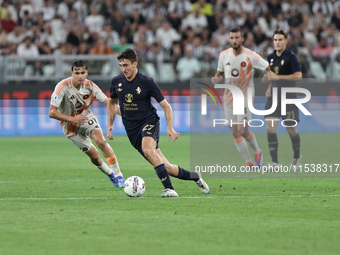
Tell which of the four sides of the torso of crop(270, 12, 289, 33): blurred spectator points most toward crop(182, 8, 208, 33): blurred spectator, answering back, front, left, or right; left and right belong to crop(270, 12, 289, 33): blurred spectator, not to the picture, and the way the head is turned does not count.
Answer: right

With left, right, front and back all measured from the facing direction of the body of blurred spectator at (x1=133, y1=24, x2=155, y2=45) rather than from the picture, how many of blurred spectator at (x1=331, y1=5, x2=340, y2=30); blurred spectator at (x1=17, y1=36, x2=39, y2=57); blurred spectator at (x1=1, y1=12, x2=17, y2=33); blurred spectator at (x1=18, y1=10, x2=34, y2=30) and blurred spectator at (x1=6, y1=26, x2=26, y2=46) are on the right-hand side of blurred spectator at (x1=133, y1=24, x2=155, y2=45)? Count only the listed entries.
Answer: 4

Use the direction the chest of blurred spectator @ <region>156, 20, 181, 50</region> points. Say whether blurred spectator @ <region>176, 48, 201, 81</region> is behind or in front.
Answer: in front

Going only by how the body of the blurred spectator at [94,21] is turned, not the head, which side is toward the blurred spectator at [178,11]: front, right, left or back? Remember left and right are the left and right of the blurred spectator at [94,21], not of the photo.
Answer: left

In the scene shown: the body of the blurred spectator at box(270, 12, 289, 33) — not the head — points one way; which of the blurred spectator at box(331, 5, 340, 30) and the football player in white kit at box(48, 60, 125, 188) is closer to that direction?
the football player in white kit

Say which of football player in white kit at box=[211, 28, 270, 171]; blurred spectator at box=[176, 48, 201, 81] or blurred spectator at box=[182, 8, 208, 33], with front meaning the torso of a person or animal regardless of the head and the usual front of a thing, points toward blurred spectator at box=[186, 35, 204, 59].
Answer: blurred spectator at box=[182, 8, 208, 33]

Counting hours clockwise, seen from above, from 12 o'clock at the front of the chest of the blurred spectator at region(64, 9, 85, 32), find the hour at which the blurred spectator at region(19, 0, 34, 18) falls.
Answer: the blurred spectator at region(19, 0, 34, 18) is roughly at 4 o'clock from the blurred spectator at region(64, 9, 85, 32).

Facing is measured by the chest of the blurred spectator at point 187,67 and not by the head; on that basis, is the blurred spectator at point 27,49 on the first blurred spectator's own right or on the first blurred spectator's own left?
on the first blurred spectator's own right

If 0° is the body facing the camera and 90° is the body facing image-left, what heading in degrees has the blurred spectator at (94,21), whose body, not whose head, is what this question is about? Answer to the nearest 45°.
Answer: approximately 0°

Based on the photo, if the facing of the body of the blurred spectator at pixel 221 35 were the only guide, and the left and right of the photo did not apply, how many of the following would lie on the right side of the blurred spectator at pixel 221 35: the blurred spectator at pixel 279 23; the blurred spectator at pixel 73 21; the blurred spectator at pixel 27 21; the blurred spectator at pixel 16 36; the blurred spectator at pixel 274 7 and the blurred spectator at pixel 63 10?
4

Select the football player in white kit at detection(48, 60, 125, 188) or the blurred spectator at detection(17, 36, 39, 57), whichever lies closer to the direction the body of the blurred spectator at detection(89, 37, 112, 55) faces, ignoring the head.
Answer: the football player in white kit

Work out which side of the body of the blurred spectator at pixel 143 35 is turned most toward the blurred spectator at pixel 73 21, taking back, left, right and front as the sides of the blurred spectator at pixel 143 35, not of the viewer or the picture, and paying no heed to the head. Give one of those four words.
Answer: right
